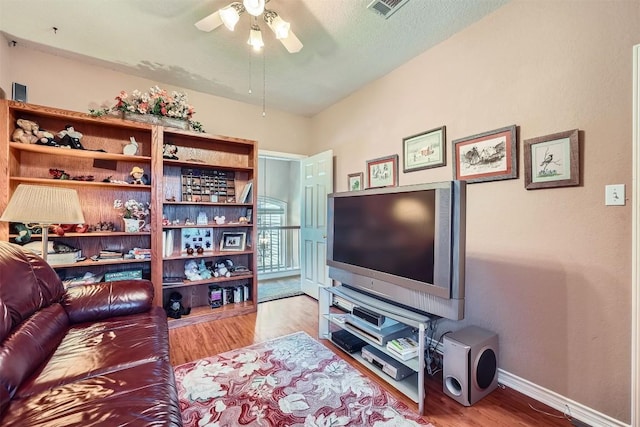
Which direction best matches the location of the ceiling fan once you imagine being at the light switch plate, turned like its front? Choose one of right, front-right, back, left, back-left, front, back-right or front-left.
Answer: front-right

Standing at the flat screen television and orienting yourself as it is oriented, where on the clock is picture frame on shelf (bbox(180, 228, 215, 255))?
The picture frame on shelf is roughly at 2 o'clock from the flat screen television.

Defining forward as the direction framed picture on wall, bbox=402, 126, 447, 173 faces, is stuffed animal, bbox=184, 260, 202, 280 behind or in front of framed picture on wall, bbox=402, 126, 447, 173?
in front

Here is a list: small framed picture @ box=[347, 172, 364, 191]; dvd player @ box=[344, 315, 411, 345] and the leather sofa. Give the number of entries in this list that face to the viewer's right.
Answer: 1

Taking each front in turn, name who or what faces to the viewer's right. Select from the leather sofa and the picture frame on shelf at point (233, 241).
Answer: the leather sofa

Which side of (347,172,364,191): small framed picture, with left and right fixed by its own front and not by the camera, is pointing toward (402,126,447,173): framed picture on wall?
left

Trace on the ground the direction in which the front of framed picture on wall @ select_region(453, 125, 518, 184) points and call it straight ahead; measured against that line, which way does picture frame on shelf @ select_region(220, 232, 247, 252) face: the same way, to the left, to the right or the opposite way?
to the left

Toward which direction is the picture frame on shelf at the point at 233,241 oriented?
toward the camera

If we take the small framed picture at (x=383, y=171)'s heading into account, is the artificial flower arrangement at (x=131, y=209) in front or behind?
in front

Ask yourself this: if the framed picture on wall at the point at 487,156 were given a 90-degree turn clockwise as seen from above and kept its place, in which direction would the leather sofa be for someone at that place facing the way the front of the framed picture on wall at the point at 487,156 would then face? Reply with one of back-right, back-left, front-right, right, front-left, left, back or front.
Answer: left

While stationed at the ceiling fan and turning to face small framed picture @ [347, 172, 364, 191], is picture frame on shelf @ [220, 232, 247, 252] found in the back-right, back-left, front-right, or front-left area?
front-left

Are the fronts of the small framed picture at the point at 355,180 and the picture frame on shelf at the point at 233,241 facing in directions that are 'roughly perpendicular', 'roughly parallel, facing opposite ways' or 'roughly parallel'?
roughly perpendicular

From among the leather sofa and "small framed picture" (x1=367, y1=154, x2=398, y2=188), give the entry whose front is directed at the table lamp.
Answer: the small framed picture

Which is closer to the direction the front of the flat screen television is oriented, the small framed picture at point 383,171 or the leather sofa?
the leather sofa

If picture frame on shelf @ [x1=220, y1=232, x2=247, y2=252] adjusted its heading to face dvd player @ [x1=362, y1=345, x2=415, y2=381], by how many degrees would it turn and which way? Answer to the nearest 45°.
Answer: approximately 45° to its left

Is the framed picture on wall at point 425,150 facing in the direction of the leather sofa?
yes

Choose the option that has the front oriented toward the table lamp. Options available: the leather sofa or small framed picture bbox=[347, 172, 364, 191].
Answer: the small framed picture

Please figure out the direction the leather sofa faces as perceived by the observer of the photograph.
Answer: facing to the right of the viewer
